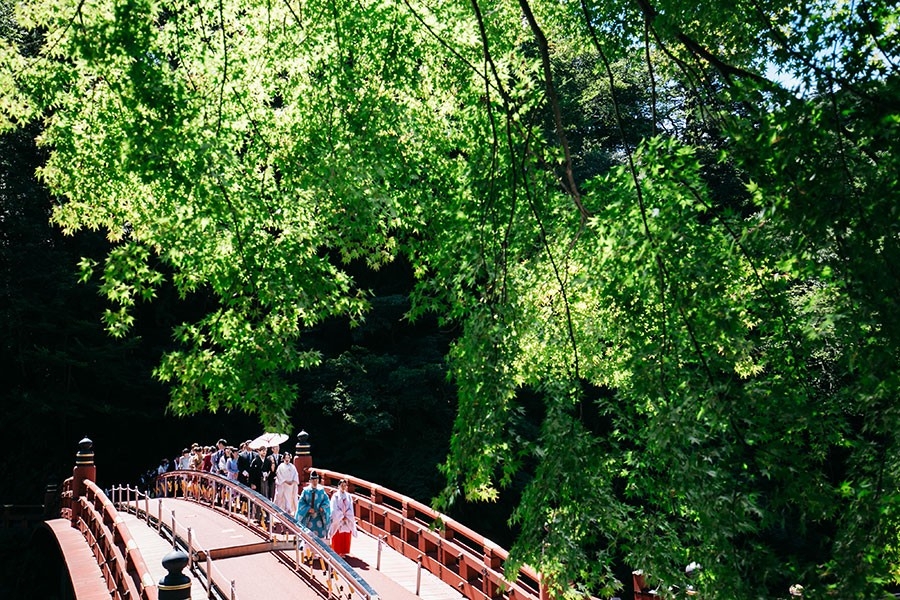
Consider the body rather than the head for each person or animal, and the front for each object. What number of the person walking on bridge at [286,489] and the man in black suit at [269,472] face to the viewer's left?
0

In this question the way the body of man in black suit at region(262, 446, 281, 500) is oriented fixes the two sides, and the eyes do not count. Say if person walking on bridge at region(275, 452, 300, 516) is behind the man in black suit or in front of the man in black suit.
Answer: in front

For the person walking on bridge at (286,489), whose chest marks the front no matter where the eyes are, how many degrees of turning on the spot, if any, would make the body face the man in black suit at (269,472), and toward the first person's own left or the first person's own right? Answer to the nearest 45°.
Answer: approximately 135° to the first person's own left

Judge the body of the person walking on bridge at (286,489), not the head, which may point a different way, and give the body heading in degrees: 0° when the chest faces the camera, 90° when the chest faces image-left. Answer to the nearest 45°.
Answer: approximately 315°

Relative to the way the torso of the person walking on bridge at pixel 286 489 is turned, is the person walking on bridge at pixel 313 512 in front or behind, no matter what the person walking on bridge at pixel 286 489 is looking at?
in front

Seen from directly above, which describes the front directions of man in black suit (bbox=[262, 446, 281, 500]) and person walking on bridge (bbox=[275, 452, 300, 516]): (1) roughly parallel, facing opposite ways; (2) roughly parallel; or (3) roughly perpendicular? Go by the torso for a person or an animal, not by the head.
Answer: roughly parallel

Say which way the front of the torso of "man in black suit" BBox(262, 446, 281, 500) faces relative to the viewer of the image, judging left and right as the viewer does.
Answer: facing the viewer and to the right of the viewer
